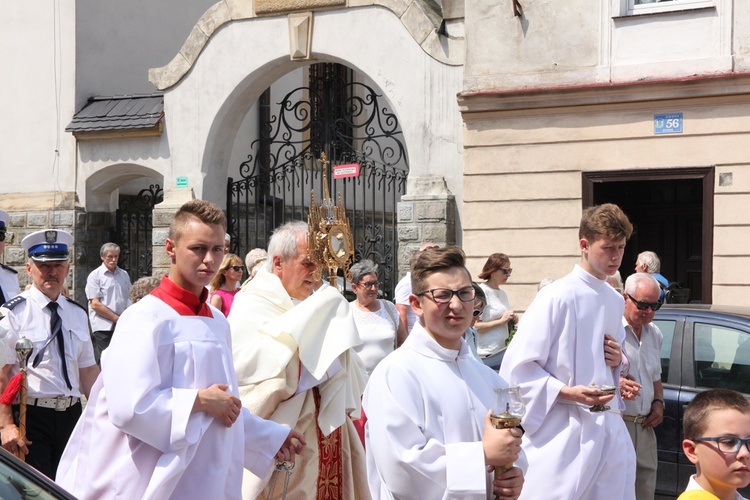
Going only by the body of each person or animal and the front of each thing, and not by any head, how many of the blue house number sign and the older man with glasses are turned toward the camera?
2

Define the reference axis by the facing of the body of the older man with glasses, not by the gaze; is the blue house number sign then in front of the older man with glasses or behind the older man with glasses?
behind

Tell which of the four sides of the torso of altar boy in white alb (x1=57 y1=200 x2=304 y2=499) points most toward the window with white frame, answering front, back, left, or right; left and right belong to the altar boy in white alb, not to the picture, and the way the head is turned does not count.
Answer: left

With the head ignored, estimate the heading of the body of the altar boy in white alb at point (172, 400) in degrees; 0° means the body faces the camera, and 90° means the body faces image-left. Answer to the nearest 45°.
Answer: approximately 315°

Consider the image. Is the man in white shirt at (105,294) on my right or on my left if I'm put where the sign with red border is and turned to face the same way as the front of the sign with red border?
on my right

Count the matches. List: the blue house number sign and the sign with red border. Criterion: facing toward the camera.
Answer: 2

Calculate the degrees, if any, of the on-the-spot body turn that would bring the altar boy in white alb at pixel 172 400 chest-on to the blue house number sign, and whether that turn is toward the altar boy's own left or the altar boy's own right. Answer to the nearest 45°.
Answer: approximately 90° to the altar boy's own left

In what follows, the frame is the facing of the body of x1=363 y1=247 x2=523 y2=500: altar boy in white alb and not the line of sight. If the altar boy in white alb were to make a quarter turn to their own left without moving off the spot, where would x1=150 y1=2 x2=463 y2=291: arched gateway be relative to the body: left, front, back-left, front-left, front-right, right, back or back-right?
front-left

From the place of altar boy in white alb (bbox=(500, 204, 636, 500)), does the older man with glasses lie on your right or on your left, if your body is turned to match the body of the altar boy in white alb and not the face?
on your left

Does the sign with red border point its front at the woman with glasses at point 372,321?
yes

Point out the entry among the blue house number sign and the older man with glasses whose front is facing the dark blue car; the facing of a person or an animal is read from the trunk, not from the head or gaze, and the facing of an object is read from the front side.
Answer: the blue house number sign

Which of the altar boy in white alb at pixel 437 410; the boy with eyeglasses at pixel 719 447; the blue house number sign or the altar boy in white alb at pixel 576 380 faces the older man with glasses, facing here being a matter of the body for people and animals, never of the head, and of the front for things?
the blue house number sign
